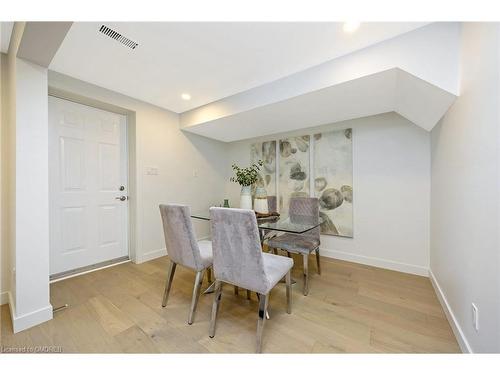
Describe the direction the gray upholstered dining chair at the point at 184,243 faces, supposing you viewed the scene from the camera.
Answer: facing away from the viewer and to the right of the viewer

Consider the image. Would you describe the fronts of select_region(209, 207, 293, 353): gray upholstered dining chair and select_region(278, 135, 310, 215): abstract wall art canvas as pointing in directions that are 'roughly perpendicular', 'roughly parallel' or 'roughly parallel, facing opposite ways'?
roughly parallel, facing opposite ways

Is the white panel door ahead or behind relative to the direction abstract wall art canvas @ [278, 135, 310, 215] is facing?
ahead

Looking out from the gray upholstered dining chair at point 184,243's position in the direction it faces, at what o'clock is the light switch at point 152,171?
The light switch is roughly at 10 o'clock from the gray upholstered dining chair.

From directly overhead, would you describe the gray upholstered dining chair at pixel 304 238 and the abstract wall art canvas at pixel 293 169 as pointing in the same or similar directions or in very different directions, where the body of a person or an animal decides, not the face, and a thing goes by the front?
same or similar directions

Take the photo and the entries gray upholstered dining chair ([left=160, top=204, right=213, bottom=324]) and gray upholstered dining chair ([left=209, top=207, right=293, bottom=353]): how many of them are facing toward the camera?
0

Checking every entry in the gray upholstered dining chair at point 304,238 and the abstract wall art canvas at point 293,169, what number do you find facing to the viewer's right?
0

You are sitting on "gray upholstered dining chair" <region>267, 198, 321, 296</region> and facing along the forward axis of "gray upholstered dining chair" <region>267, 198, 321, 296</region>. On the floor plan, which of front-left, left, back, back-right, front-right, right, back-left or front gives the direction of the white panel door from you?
front-right

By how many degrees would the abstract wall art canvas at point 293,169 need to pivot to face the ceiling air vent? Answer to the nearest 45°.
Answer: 0° — it already faces it

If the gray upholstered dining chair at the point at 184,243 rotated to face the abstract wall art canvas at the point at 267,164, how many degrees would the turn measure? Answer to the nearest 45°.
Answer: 0° — it already faces it

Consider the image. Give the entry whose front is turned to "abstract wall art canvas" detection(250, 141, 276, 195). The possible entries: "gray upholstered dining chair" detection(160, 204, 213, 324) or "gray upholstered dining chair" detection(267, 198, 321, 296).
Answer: "gray upholstered dining chair" detection(160, 204, 213, 324)

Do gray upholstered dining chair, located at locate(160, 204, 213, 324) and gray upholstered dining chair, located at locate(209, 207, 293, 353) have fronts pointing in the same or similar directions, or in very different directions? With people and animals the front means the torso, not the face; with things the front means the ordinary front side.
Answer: same or similar directions

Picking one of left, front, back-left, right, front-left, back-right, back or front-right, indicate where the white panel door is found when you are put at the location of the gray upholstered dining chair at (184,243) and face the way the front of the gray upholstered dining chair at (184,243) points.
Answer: left

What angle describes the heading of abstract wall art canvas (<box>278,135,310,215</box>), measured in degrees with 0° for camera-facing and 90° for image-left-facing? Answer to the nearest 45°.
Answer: approximately 45°

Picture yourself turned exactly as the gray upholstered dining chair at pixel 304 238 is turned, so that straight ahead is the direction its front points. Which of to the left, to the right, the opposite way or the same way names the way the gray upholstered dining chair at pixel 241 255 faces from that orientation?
the opposite way

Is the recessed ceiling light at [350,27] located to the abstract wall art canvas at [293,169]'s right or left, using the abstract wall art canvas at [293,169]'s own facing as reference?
on its left
